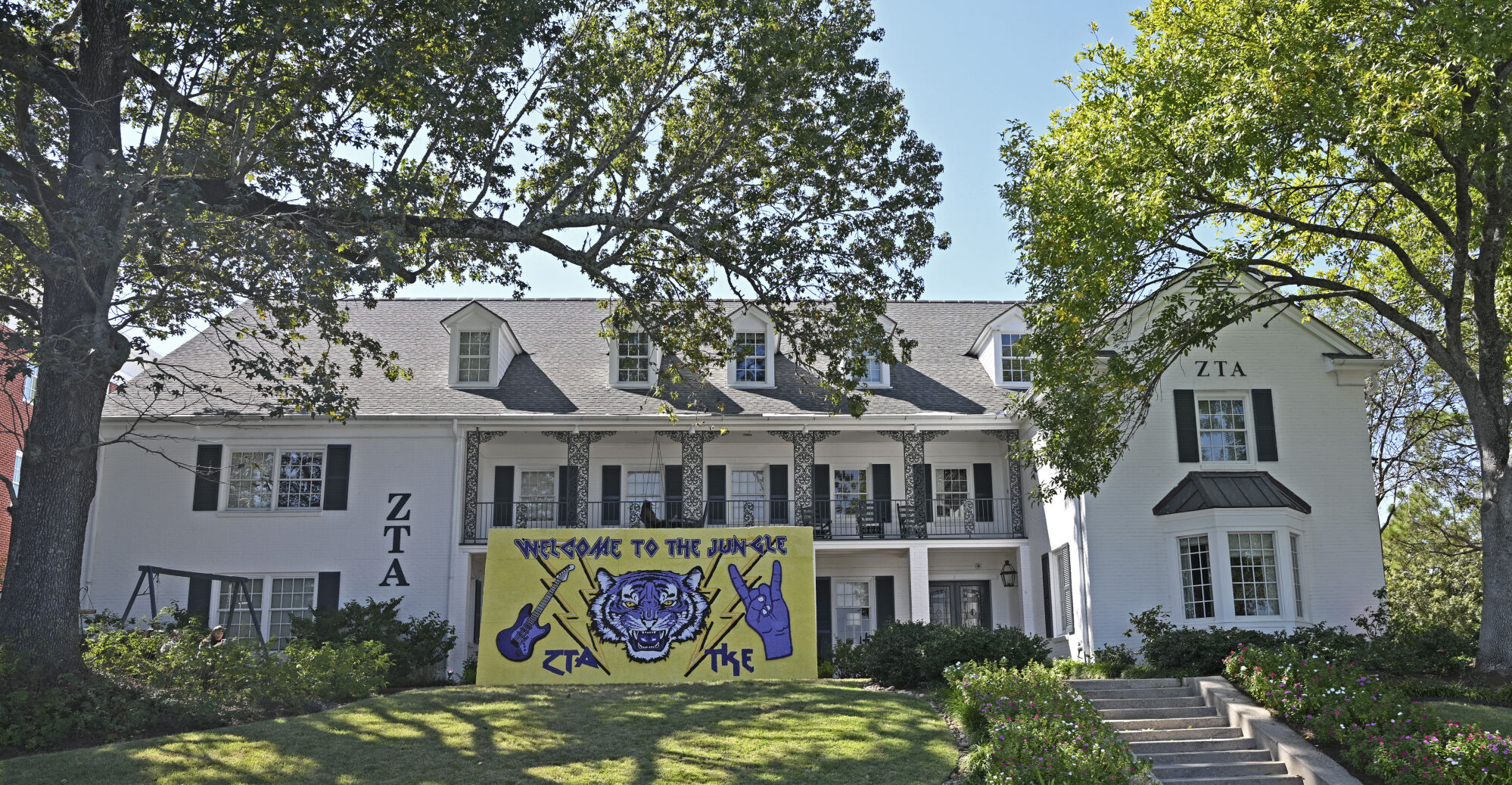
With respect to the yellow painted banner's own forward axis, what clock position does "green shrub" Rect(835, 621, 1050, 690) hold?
The green shrub is roughly at 10 o'clock from the yellow painted banner.

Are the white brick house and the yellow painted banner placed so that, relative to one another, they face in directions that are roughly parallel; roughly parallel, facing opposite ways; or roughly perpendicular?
roughly parallel

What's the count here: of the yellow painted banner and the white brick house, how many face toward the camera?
2

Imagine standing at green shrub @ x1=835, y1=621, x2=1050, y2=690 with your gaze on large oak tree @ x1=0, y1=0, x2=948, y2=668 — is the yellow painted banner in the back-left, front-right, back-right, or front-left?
front-right

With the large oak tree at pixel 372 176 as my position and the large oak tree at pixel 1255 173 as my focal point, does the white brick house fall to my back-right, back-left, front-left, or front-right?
front-left

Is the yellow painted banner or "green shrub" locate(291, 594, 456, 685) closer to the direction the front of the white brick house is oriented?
the yellow painted banner

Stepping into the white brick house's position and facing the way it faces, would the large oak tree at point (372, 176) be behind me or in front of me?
in front

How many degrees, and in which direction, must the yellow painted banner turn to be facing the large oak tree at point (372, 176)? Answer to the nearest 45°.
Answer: approximately 45° to its right

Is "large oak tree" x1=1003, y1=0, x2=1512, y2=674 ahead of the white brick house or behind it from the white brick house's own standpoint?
ahead

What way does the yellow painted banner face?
toward the camera

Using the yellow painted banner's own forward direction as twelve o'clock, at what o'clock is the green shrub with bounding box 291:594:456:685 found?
The green shrub is roughly at 4 o'clock from the yellow painted banner.
